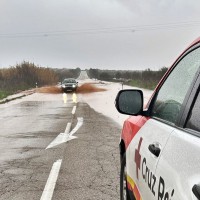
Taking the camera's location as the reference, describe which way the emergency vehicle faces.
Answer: facing away from the viewer and to the left of the viewer
